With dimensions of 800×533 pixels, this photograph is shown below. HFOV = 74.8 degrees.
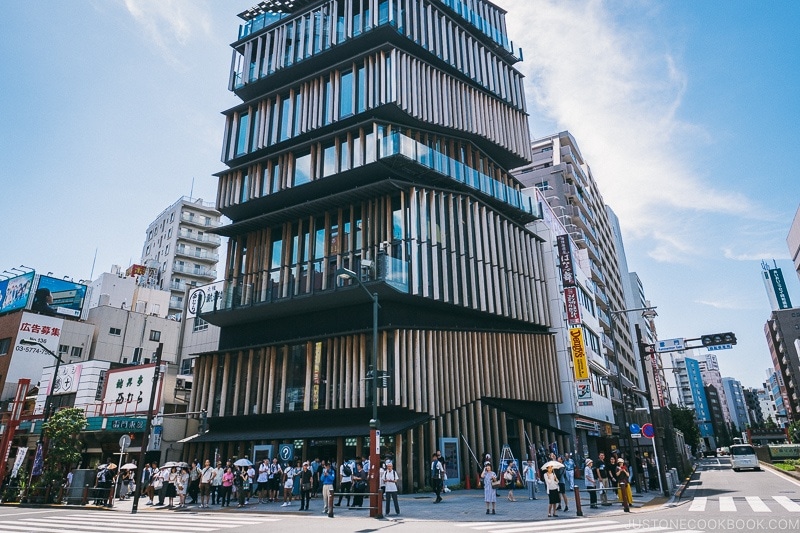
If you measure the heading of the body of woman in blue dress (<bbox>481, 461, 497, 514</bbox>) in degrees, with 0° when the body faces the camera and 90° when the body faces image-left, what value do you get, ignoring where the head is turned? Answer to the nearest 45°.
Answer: approximately 0°

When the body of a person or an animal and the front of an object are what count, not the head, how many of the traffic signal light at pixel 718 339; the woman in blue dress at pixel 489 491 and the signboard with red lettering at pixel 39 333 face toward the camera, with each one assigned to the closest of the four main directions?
3

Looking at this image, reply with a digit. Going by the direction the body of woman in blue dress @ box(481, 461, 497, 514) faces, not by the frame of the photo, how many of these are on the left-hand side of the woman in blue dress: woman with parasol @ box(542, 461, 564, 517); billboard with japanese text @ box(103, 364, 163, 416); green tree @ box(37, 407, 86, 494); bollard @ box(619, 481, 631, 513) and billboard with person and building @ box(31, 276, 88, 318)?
2

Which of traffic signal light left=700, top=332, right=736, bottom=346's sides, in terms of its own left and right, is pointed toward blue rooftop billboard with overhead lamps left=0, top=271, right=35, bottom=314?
right

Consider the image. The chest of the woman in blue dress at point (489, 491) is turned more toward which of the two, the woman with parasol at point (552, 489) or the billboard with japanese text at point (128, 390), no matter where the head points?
the woman with parasol

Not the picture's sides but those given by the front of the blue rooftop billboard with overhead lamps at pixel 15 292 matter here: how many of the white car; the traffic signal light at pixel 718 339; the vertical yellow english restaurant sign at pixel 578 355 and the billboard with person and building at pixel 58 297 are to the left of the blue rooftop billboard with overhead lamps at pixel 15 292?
4

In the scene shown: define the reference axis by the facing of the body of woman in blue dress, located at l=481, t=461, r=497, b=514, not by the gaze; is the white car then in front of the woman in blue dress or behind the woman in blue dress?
behind

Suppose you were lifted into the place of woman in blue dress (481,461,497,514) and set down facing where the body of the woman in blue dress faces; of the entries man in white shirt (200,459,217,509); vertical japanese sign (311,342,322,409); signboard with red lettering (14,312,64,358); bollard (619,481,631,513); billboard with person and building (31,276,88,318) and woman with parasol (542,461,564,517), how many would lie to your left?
2

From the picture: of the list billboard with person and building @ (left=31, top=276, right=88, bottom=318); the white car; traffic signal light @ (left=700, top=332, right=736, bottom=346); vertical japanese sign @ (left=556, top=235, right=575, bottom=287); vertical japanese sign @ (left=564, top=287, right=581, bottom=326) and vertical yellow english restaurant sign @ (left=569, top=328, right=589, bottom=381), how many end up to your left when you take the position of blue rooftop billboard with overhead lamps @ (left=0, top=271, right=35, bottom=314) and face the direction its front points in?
6

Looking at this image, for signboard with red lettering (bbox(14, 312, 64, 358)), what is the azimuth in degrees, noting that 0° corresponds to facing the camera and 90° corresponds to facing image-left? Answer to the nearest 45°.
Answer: approximately 0°

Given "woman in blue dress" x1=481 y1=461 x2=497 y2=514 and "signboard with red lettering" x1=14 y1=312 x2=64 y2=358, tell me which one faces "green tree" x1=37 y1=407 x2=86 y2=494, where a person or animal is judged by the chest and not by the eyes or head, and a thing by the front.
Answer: the signboard with red lettering

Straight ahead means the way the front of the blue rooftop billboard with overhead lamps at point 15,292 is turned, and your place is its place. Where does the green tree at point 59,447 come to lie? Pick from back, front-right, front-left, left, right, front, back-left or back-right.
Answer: front-left
